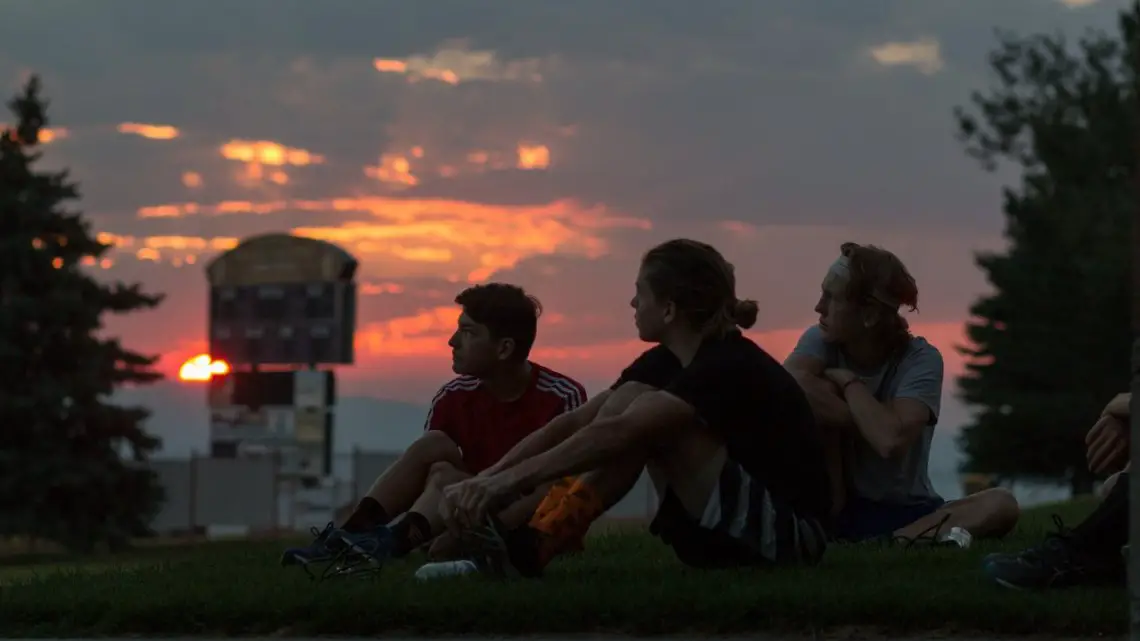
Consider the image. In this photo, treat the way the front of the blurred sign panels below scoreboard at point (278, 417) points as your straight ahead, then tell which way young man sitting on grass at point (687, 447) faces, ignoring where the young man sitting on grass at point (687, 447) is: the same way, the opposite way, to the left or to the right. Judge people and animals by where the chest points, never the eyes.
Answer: to the right

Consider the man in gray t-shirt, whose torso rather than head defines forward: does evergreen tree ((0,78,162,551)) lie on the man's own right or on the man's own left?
on the man's own right

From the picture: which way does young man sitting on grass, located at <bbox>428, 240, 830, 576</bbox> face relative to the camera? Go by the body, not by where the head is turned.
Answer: to the viewer's left

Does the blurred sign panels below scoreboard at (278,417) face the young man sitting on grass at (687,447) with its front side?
yes

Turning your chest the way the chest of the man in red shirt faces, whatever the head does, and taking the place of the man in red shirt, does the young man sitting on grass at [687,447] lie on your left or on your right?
on your left

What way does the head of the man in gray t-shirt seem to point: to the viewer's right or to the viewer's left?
to the viewer's left

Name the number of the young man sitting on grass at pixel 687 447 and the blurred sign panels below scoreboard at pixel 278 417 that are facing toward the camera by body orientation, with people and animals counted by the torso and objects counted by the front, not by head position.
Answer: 1

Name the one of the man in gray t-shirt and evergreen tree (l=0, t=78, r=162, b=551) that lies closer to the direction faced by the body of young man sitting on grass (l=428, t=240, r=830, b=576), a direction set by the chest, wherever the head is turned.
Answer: the evergreen tree

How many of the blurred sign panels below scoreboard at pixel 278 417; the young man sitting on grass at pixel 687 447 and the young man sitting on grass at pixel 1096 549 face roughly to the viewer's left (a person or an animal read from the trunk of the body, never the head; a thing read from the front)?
2

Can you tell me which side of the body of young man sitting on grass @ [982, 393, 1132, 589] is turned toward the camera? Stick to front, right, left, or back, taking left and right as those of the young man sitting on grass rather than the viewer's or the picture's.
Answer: left
